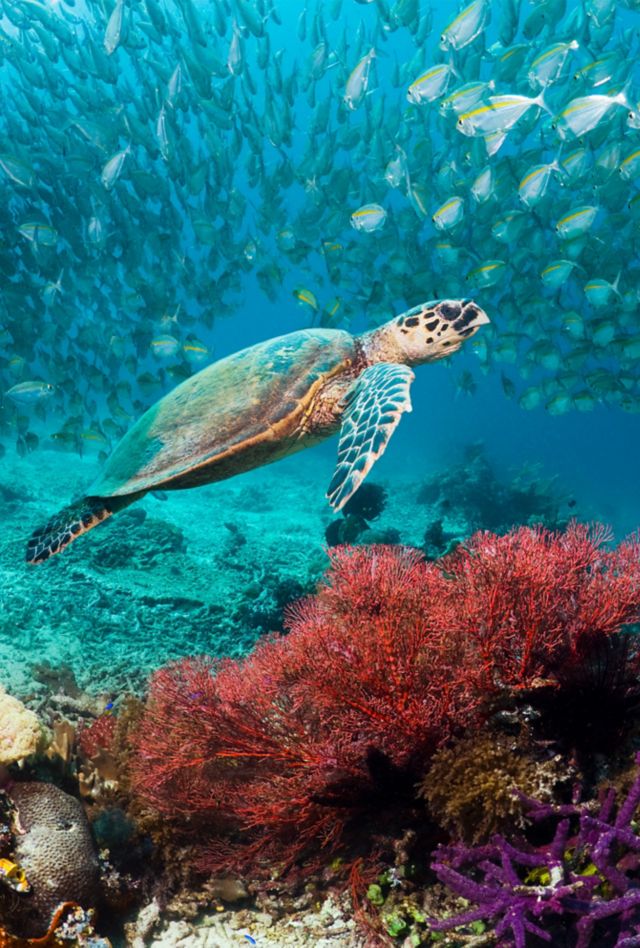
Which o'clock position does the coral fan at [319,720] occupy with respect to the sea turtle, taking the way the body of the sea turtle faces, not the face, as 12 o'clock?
The coral fan is roughly at 3 o'clock from the sea turtle.

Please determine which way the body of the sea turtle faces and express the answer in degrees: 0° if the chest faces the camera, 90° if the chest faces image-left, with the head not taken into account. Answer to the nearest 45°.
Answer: approximately 270°

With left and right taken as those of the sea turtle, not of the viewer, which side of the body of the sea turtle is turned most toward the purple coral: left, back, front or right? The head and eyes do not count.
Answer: right

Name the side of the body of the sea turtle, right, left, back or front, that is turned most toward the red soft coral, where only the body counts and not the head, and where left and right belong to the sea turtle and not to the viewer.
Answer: front
